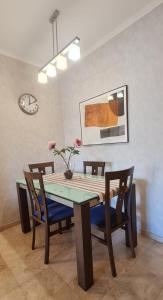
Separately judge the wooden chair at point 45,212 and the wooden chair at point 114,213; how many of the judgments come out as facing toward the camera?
0

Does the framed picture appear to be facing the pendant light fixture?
yes

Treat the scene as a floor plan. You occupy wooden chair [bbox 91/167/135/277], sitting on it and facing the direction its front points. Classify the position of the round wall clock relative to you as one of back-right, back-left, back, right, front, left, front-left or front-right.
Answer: front

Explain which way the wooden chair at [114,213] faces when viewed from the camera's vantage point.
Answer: facing away from the viewer and to the left of the viewer

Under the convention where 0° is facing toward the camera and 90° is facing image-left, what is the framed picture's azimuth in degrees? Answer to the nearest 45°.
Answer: approximately 45°

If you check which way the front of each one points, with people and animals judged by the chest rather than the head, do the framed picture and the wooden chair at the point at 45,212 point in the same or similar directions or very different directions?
very different directions

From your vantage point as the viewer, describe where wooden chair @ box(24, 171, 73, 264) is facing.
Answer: facing away from the viewer and to the right of the viewer

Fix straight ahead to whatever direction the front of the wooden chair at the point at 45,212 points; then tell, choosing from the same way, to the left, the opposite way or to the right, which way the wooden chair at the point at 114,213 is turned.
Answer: to the left
